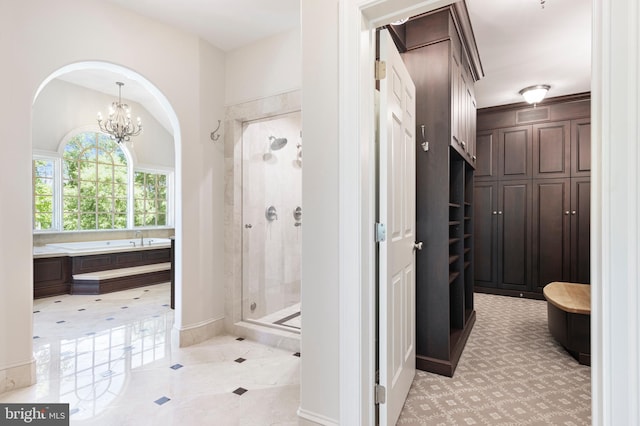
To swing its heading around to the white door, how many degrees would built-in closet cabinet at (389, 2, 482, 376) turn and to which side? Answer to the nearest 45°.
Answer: approximately 90° to its right

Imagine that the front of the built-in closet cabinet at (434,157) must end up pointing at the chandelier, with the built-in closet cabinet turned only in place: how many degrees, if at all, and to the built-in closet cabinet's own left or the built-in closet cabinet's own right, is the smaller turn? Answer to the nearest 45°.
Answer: approximately 180°

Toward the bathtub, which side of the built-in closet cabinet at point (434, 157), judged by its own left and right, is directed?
back

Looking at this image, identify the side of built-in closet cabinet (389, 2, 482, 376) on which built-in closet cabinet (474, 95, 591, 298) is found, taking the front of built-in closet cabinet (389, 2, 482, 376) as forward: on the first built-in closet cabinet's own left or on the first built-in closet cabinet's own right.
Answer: on the first built-in closet cabinet's own left

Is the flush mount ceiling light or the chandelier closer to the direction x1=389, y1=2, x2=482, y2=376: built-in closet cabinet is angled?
the flush mount ceiling light

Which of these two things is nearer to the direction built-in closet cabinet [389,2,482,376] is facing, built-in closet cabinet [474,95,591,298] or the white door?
the built-in closet cabinet

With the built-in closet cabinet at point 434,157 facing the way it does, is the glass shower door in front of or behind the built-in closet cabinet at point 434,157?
behind

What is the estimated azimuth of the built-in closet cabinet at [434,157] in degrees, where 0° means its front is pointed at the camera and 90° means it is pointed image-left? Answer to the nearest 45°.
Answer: approximately 270°

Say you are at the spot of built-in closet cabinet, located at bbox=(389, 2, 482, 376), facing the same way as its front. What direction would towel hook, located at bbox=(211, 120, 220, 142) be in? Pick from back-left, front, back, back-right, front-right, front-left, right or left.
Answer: back
